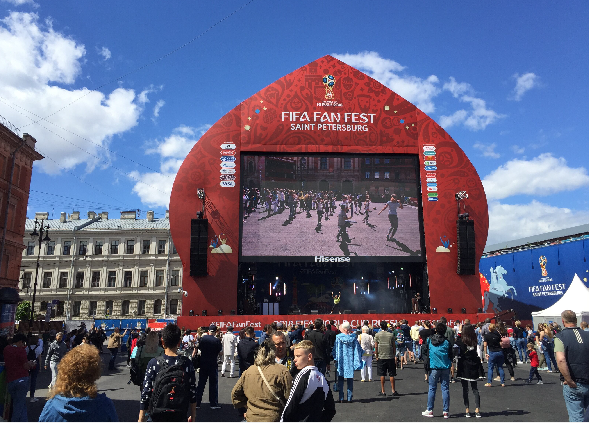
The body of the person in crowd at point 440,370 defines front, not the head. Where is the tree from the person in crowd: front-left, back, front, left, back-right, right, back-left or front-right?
front-left

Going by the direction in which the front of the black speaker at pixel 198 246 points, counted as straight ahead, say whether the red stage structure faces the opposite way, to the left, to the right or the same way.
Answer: the same way

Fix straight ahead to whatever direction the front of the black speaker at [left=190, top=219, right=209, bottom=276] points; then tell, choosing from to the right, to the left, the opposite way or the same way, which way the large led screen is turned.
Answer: the same way

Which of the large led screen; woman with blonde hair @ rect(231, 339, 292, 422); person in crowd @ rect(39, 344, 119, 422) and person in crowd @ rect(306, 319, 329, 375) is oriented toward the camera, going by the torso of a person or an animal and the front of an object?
the large led screen

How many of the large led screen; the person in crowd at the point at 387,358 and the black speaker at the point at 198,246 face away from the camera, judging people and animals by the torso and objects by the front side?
1

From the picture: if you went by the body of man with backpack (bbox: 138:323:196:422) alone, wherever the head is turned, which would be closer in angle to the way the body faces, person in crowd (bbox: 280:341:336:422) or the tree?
the tree

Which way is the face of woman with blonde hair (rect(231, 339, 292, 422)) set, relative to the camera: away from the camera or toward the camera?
away from the camera

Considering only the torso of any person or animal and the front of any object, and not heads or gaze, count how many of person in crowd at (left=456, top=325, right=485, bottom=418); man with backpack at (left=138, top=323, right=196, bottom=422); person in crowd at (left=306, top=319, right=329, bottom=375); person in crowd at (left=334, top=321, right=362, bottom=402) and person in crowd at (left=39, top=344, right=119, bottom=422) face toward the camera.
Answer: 0

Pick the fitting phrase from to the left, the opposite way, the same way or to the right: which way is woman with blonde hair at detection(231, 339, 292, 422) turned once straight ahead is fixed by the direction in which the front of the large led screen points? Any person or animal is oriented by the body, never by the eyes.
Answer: the opposite way

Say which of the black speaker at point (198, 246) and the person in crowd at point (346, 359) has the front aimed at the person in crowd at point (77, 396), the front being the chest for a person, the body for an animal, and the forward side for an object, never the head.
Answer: the black speaker

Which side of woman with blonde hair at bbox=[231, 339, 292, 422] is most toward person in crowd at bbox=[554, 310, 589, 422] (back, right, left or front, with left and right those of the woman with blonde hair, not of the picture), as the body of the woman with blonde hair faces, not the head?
right

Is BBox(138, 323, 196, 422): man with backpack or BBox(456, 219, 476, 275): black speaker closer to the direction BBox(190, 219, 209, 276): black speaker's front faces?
the man with backpack

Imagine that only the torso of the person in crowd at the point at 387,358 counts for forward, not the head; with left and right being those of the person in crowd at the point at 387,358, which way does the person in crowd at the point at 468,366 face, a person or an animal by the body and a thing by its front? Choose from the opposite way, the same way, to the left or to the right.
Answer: the same way

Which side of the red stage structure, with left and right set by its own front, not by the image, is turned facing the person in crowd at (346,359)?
front

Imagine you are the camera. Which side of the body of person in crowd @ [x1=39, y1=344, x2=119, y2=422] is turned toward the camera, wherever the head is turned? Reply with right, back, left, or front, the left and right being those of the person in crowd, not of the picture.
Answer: back

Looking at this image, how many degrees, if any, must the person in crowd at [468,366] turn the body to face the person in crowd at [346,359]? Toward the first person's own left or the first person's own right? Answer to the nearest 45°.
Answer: approximately 90° to the first person's own left

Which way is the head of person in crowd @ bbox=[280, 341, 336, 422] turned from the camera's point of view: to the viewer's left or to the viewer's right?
to the viewer's left

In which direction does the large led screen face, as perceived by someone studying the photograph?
facing the viewer

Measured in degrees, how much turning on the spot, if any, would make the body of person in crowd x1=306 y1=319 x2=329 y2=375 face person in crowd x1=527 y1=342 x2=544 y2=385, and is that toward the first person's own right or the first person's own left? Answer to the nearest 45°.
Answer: approximately 45° to the first person's own right

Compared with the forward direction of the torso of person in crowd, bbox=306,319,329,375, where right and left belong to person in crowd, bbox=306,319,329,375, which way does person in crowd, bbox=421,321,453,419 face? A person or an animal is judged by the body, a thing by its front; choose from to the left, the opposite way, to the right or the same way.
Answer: the same way

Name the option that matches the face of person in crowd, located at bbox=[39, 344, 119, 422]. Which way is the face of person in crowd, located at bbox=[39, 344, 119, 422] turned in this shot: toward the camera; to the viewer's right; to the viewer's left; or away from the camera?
away from the camera

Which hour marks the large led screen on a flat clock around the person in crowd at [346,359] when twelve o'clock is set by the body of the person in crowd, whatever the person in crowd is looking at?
The large led screen is roughly at 12 o'clock from the person in crowd.

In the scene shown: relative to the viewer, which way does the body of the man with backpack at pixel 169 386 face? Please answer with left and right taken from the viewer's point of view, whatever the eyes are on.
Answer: facing away from the viewer
